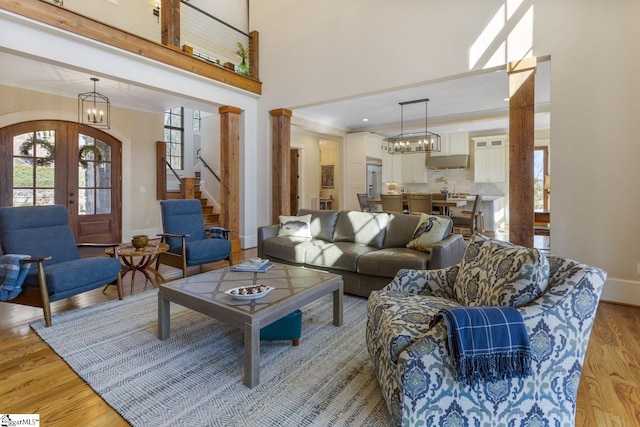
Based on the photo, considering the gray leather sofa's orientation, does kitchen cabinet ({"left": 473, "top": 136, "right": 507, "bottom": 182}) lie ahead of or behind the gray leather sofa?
behind

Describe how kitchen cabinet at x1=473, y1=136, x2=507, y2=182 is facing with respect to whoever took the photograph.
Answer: facing the viewer

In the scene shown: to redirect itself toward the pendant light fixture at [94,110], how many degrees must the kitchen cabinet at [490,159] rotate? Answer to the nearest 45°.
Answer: approximately 45° to its right

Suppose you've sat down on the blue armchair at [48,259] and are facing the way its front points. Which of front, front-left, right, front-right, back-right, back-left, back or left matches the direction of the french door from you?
back-left

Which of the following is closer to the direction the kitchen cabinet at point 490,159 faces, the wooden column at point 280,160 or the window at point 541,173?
the wooden column

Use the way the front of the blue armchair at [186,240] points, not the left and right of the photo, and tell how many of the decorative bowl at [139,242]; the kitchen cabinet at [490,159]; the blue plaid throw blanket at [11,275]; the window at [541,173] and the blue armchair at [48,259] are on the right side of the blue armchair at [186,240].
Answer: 3

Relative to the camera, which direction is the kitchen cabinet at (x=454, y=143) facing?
toward the camera

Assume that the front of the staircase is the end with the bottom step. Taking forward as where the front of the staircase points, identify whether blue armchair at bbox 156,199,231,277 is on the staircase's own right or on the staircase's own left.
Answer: on the staircase's own right

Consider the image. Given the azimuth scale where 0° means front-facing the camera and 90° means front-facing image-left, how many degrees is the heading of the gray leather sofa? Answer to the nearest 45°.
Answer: approximately 45°

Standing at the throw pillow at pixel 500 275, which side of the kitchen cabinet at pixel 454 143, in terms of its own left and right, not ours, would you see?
front

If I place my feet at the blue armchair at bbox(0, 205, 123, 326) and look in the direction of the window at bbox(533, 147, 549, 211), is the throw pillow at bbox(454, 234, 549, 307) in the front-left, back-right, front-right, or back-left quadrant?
front-right

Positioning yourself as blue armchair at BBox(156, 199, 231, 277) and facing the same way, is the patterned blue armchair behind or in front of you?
in front

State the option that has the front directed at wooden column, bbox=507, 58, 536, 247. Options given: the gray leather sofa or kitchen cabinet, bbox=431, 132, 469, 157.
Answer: the kitchen cabinet

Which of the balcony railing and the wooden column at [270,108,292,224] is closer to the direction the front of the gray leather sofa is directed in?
the balcony railing

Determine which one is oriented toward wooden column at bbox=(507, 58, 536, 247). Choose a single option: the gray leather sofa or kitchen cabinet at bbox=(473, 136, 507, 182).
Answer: the kitchen cabinet

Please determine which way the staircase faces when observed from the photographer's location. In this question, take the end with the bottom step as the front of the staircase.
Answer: facing the viewer and to the right of the viewer

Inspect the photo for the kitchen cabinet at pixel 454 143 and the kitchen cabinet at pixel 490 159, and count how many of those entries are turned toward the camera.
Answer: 2

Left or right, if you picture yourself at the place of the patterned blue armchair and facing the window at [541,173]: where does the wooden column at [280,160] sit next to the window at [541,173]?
left
